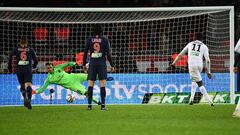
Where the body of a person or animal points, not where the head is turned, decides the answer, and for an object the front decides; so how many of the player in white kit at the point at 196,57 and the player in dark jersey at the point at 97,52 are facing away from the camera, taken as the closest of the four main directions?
2

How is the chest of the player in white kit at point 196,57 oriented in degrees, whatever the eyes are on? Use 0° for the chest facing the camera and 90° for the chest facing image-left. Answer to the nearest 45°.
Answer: approximately 180°

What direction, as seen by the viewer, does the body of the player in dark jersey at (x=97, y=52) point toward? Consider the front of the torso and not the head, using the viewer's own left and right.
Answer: facing away from the viewer

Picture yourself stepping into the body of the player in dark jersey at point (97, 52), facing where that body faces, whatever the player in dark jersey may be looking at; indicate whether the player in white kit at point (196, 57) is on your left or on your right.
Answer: on your right

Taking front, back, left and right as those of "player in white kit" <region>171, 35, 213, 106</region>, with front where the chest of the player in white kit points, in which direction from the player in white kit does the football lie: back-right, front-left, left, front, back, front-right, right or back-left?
left
